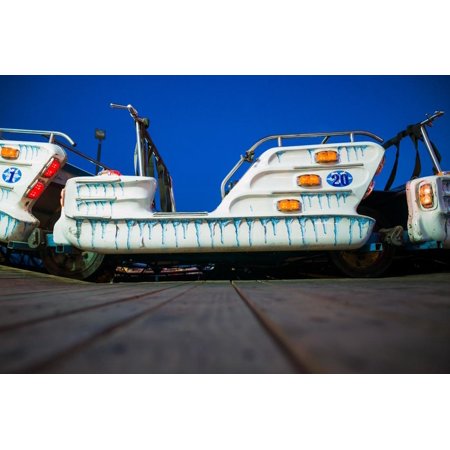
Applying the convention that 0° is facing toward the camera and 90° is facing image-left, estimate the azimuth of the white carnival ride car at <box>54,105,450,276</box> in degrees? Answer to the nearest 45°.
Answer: approximately 90°
